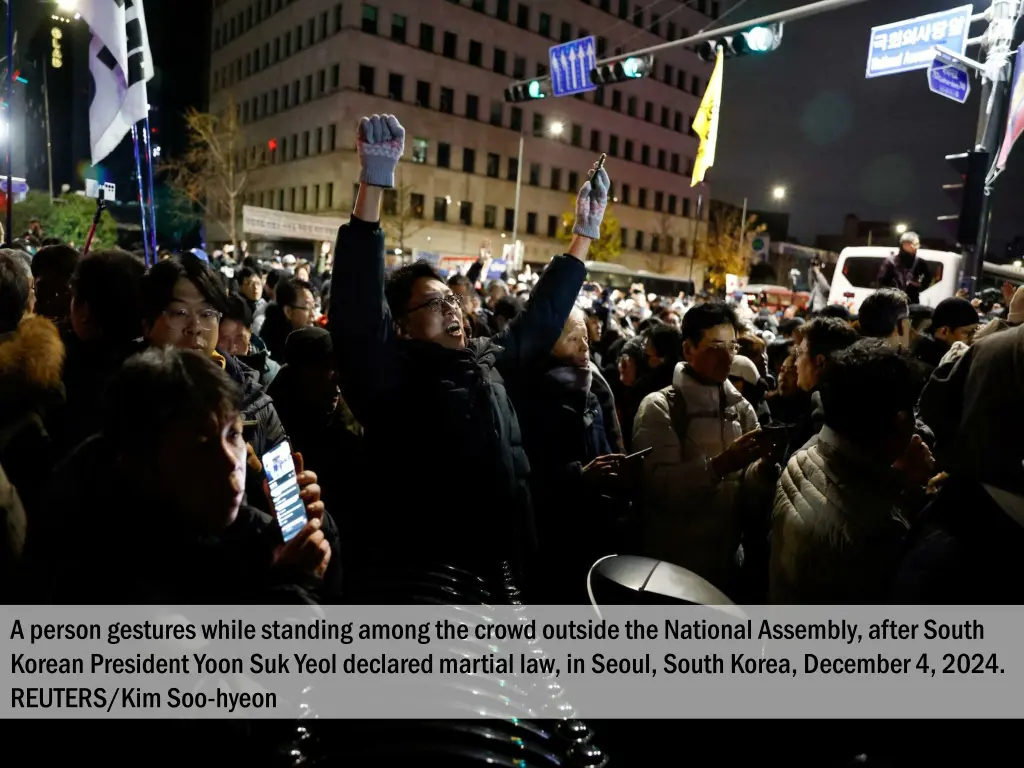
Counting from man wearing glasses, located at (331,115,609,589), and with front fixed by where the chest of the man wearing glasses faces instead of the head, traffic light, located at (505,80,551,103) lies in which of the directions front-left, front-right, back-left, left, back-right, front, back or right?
back-left

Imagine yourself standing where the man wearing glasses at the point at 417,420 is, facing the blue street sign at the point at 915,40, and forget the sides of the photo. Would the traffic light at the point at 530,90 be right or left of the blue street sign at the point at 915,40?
left

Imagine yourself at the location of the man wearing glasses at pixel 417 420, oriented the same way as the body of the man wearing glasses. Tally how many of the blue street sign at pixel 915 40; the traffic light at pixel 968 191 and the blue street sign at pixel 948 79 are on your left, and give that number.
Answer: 3

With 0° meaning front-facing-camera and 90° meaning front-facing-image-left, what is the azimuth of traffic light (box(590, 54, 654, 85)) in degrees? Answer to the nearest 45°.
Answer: approximately 45°

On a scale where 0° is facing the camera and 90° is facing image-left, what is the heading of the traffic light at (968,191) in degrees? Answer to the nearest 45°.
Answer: approximately 90°

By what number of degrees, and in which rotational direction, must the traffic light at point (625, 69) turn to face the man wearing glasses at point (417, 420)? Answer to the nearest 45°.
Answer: approximately 45° to its left

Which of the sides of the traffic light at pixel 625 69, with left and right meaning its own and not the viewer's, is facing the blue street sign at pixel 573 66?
right

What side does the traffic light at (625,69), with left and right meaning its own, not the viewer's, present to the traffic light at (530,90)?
right

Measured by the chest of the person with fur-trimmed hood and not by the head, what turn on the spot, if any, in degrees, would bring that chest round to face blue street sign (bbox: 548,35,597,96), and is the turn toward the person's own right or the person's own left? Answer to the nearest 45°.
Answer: approximately 45° to the person's own right

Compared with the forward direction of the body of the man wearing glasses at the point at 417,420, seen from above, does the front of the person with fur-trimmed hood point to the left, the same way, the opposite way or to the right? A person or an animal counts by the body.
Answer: the opposite way

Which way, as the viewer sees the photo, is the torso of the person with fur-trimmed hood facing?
away from the camera
